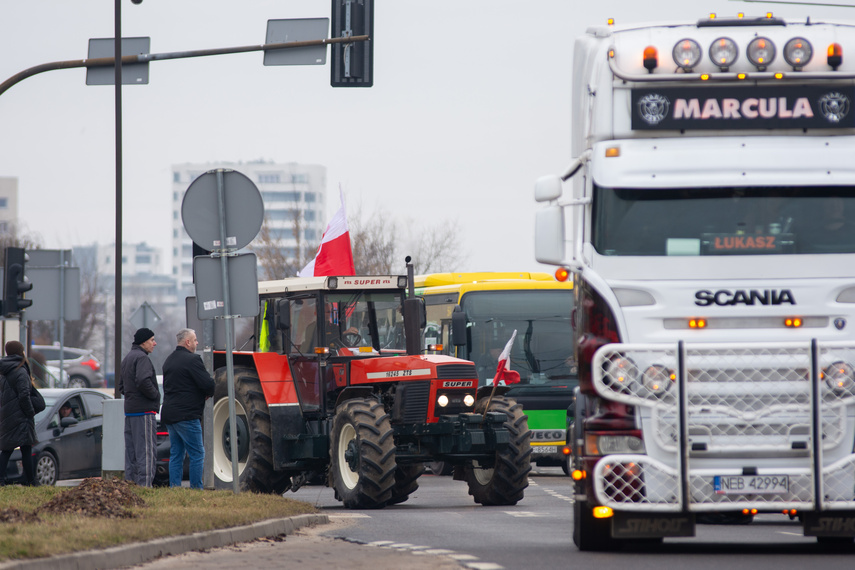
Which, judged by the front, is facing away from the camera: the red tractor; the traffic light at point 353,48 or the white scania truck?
the traffic light

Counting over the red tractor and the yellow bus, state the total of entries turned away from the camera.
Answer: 0

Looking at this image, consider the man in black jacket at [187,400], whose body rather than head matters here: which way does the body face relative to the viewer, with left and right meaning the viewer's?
facing away from the viewer and to the right of the viewer

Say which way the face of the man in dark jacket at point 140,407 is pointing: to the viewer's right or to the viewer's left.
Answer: to the viewer's right

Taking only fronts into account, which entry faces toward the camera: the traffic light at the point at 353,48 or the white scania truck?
the white scania truck

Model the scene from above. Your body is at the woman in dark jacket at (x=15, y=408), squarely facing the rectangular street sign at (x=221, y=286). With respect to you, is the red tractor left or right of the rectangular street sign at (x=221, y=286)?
left

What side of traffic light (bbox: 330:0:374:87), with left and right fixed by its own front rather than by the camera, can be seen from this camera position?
back

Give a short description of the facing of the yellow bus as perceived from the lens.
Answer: facing the viewer and to the right of the viewer
